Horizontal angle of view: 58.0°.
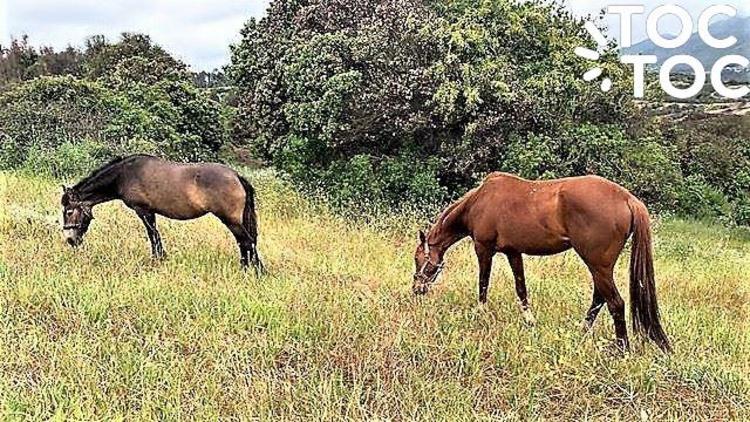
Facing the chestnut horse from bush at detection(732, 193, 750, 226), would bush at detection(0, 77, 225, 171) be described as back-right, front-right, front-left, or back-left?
front-right

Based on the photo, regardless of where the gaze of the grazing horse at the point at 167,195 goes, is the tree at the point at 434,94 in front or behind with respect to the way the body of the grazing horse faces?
behind

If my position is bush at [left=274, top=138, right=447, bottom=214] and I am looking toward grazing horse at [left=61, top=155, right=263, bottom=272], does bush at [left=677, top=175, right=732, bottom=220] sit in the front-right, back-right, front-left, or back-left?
back-left

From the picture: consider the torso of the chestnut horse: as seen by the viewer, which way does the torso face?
to the viewer's left

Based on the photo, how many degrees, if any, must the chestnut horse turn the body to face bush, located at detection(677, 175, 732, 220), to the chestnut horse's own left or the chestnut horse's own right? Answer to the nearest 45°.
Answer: approximately 90° to the chestnut horse's own right

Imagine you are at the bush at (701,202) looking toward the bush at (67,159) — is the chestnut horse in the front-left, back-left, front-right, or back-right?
front-left

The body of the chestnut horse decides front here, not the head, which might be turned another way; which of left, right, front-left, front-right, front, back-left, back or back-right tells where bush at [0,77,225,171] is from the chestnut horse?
front-right

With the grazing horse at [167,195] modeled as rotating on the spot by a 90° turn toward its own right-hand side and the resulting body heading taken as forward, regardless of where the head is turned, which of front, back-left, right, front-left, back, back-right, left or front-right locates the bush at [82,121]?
front

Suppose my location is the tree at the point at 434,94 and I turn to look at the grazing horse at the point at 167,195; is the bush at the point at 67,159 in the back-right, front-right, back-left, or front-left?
front-right

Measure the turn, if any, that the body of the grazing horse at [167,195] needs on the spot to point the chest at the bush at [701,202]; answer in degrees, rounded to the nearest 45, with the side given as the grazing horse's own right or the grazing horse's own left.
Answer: approximately 135° to the grazing horse's own right

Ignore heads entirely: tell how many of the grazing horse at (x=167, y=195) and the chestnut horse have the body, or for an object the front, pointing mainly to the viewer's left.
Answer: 2

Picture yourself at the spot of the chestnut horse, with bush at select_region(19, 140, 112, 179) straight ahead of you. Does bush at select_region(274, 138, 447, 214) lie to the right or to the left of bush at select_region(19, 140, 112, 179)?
right

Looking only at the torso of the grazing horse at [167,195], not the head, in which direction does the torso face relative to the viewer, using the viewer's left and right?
facing to the left of the viewer

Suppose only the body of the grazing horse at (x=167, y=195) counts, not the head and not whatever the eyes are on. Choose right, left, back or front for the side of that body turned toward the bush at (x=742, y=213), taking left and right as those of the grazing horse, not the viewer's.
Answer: back

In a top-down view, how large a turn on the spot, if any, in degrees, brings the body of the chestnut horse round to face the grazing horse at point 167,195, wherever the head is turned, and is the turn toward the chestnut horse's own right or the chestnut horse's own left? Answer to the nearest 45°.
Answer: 0° — it already faces it

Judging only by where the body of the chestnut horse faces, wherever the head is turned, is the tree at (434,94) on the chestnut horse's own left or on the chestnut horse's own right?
on the chestnut horse's own right
